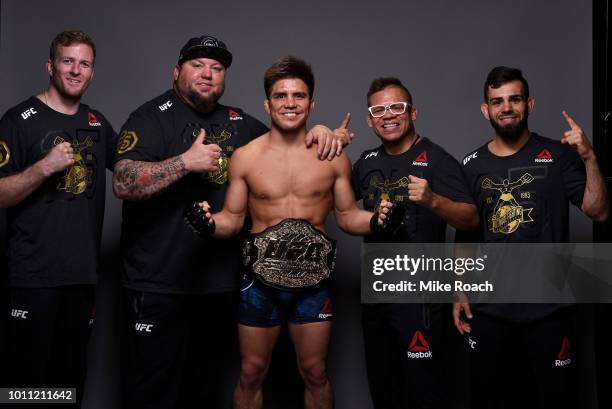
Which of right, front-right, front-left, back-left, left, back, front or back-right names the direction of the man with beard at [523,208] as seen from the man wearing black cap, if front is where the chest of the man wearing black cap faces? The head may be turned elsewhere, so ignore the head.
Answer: front-left

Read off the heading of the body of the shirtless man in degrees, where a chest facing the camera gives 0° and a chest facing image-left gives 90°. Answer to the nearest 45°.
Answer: approximately 0°

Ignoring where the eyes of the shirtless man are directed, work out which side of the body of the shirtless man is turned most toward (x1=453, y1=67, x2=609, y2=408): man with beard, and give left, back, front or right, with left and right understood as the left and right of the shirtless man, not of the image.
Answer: left

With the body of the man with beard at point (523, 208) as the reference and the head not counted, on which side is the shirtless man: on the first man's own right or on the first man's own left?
on the first man's own right

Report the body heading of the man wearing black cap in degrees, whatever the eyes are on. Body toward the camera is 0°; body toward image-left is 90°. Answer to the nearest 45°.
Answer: approximately 315°

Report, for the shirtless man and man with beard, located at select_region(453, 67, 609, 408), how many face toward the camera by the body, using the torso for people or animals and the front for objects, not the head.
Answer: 2
